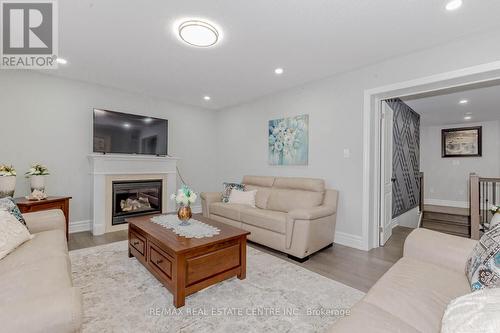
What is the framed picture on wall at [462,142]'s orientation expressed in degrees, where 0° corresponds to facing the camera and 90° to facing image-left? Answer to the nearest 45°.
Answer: approximately 45°

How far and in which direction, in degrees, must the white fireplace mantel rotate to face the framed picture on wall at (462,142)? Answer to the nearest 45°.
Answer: approximately 45° to its left

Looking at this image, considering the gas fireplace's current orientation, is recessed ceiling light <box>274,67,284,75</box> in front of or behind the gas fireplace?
in front

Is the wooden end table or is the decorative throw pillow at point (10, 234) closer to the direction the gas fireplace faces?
the decorative throw pillow

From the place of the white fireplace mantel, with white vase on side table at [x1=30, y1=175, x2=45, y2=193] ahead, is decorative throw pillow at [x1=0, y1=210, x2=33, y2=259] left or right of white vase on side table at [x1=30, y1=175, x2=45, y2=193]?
left

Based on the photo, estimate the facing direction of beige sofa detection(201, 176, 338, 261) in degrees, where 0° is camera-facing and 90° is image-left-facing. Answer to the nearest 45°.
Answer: approximately 45°
